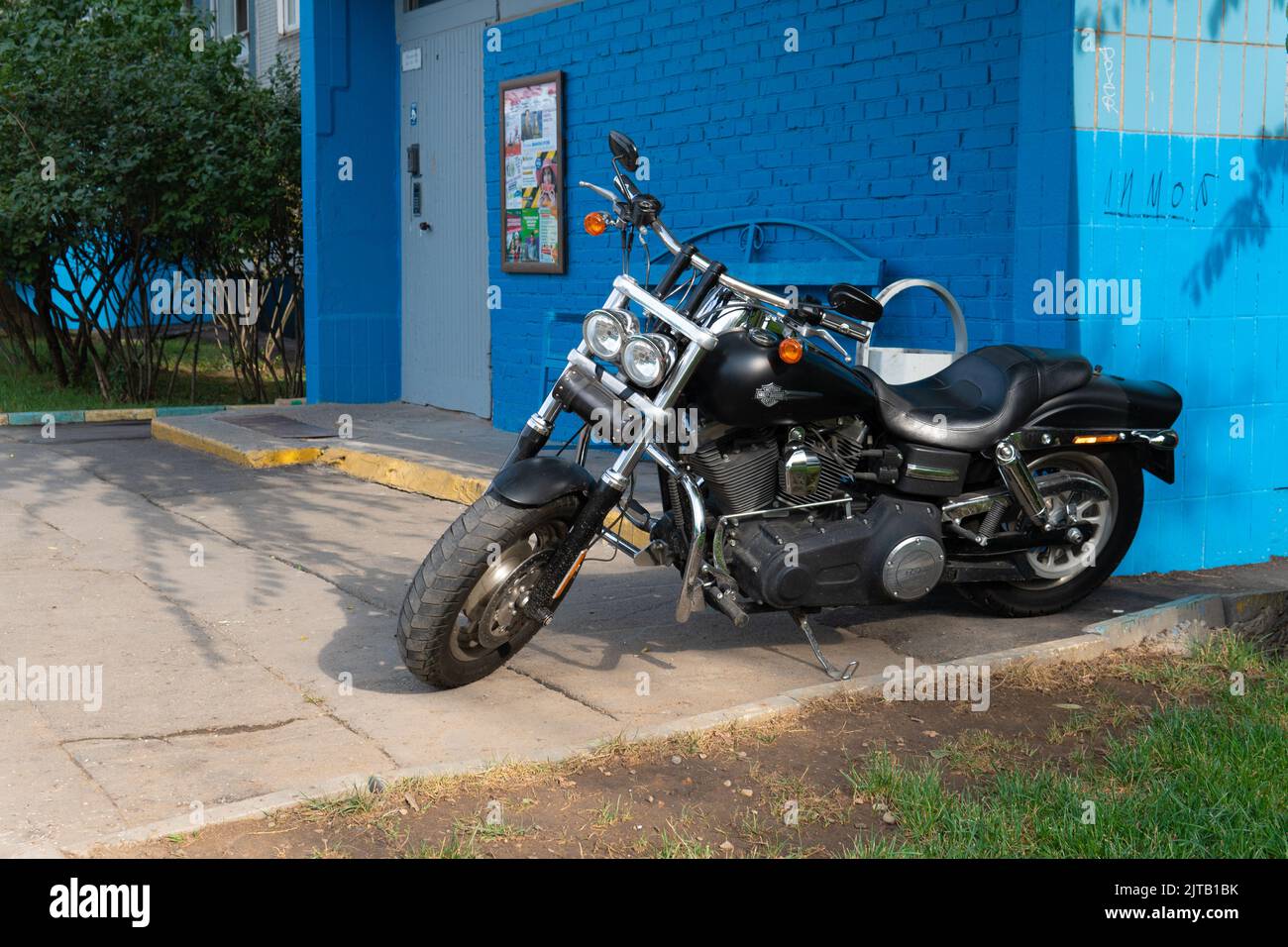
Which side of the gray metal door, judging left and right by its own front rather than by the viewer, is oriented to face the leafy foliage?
right

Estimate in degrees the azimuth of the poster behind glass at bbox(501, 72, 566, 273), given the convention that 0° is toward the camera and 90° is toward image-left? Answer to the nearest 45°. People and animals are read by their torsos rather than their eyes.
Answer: approximately 45°

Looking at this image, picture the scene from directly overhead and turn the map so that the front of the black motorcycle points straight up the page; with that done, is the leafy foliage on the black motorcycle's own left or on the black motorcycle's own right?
on the black motorcycle's own right

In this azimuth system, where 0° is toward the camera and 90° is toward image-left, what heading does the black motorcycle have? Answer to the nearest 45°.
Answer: approximately 45°

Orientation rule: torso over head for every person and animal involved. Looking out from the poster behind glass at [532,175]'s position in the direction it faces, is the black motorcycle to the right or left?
on its left

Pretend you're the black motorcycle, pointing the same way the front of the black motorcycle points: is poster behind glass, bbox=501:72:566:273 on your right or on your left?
on your right

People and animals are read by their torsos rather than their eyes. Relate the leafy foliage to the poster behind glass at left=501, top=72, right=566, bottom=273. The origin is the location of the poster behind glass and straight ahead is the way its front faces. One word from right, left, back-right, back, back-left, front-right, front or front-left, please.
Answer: right
